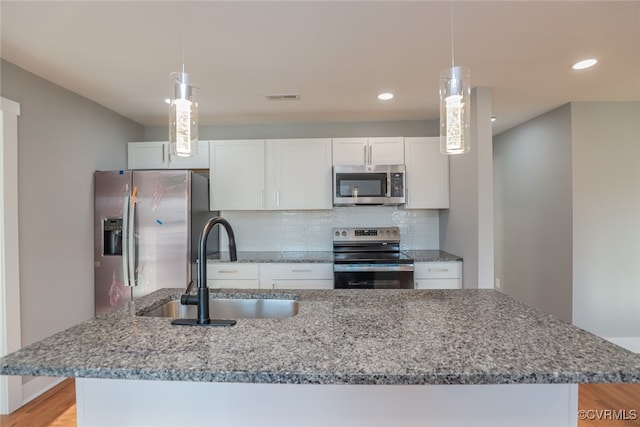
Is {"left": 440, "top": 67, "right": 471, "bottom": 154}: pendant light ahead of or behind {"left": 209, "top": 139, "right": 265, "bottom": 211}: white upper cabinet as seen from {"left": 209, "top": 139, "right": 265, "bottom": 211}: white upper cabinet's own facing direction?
ahead

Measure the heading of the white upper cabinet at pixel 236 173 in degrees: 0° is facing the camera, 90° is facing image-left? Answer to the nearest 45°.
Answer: approximately 0°

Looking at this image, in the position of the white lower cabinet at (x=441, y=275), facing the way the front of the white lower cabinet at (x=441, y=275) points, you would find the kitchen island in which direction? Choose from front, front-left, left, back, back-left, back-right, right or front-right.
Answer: front

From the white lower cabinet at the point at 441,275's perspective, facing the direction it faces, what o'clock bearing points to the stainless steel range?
The stainless steel range is roughly at 2 o'clock from the white lower cabinet.

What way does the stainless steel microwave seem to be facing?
toward the camera

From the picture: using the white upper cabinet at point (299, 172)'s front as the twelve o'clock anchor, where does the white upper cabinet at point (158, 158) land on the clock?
the white upper cabinet at point (158, 158) is roughly at 3 o'clock from the white upper cabinet at point (299, 172).

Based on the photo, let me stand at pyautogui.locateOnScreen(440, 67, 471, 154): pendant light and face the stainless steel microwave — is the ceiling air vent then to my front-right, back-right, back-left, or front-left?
front-left

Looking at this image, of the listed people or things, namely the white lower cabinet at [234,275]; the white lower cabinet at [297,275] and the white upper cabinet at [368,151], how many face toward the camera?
3

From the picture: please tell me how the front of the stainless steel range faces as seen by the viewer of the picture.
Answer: facing the viewer

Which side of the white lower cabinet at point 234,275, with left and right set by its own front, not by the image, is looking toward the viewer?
front
